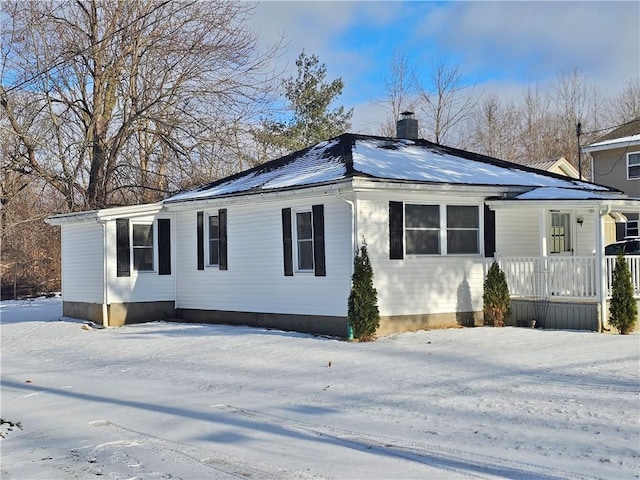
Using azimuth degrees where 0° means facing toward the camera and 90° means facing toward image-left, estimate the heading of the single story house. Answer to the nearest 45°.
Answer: approximately 315°

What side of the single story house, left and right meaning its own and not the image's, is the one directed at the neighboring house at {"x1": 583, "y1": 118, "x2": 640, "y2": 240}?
left

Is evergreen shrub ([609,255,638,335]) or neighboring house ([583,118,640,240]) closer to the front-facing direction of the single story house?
the evergreen shrub

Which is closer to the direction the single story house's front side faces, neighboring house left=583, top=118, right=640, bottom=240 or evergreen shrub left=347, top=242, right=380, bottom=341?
the evergreen shrub

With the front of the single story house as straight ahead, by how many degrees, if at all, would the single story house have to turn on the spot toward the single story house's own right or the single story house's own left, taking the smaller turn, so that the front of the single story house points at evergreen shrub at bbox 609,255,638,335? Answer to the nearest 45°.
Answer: approximately 45° to the single story house's own left

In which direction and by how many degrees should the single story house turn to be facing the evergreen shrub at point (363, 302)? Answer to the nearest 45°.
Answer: approximately 45° to its right
